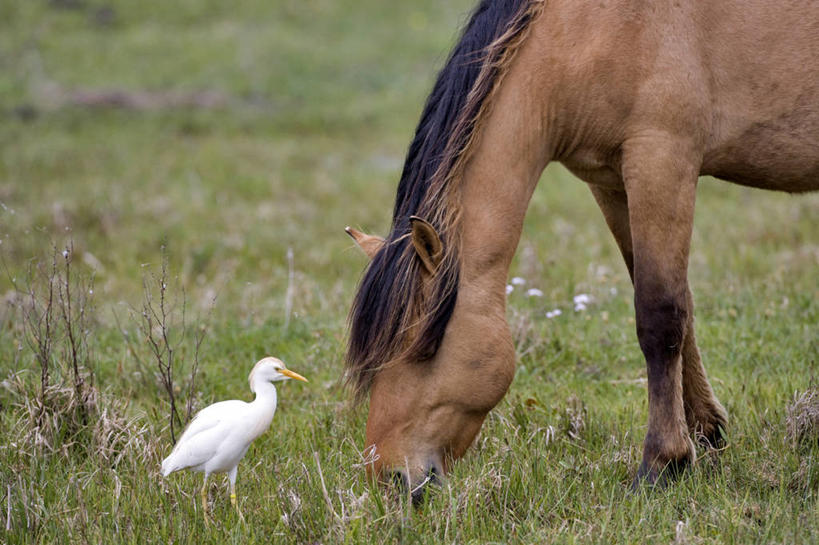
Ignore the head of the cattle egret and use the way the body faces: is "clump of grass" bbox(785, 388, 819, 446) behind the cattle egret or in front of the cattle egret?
in front

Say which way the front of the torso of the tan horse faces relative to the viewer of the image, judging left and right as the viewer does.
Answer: facing to the left of the viewer

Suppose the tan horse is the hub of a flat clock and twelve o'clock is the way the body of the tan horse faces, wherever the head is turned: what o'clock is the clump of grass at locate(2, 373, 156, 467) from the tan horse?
The clump of grass is roughly at 12 o'clock from the tan horse.

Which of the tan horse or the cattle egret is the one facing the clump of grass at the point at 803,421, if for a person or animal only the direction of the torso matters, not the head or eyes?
the cattle egret

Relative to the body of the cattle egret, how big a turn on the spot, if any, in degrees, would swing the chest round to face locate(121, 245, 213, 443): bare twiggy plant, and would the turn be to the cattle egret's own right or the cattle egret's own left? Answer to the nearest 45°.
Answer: approximately 90° to the cattle egret's own left

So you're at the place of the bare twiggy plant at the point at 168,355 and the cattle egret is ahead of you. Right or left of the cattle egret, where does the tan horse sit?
left

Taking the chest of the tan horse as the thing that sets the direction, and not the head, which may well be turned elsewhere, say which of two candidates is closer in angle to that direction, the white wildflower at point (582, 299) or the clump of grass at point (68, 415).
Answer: the clump of grass

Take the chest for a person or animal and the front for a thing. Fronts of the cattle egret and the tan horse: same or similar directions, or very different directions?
very different directions

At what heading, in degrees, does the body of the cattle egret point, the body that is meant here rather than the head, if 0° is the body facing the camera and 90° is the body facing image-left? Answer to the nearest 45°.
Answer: approximately 270°

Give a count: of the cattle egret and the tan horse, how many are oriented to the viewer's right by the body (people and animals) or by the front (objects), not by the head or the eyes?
1

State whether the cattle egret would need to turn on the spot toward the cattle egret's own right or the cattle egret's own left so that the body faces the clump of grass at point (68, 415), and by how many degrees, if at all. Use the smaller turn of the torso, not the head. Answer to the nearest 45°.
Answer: approximately 135° to the cattle egret's own left
